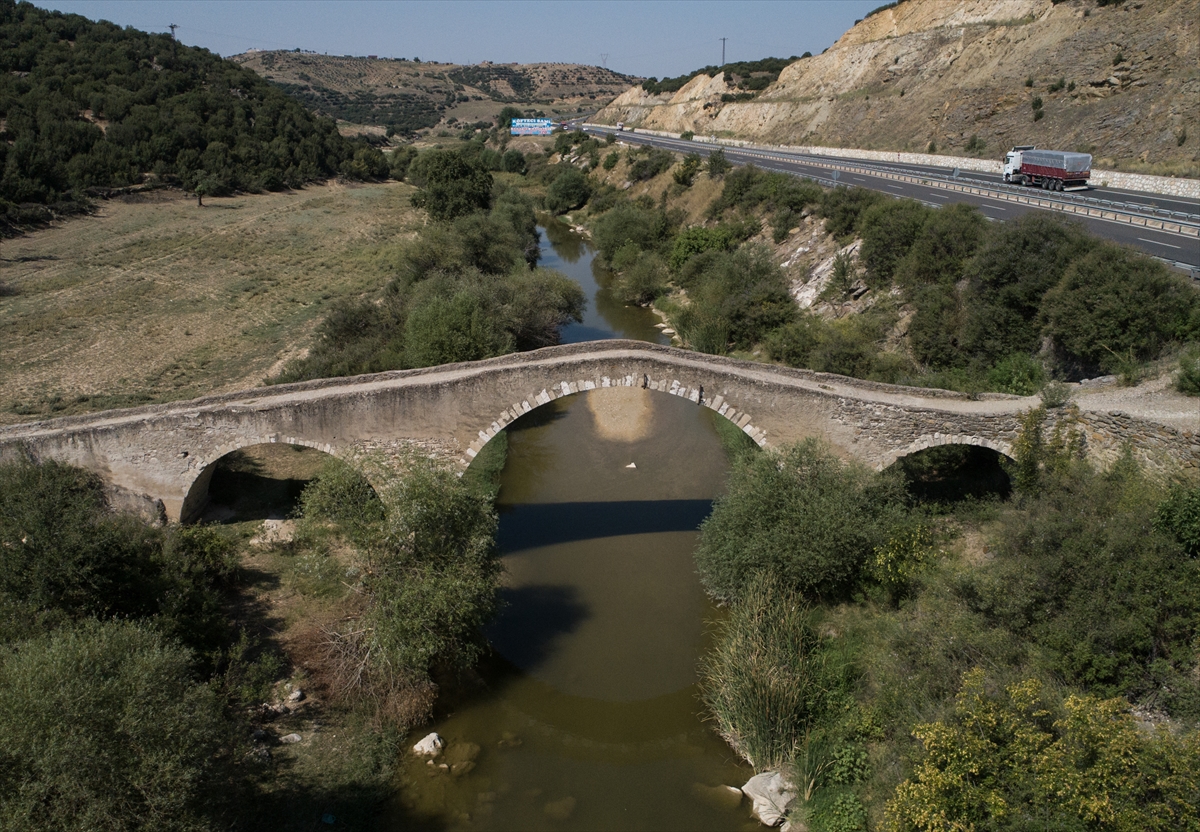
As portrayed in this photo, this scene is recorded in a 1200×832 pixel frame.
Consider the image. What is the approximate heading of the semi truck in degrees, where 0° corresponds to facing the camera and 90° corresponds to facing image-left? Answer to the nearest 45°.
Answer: approximately 135°

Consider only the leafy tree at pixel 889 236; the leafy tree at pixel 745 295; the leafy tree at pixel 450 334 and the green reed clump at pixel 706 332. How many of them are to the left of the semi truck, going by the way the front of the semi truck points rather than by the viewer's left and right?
4

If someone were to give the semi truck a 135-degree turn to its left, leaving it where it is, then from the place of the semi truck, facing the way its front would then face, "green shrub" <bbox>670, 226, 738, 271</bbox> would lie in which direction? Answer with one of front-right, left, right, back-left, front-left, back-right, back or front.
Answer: right

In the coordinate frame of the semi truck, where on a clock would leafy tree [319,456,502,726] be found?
The leafy tree is roughly at 8 o'clock from the semi truck.

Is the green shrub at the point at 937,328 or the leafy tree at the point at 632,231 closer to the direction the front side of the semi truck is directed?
the leafy tree

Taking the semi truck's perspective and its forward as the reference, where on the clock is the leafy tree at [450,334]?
The leafy tree is roughly at 9 o'clock from the semi truck.

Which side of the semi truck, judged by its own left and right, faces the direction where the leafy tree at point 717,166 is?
front

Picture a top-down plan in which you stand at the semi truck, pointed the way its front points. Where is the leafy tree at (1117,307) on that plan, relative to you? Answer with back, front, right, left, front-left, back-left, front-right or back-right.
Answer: back-left

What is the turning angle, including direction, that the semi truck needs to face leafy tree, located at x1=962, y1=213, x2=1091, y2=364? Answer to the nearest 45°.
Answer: approximately 135° to its left

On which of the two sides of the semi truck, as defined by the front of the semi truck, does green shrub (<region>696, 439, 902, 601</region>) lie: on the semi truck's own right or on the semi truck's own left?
on the semi truck's own left
